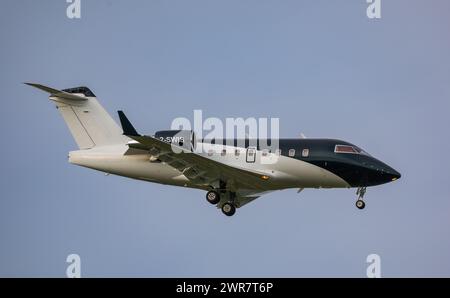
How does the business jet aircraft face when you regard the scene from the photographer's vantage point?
facing to the right of the viewer
